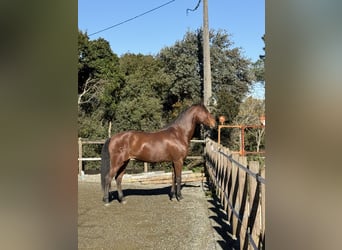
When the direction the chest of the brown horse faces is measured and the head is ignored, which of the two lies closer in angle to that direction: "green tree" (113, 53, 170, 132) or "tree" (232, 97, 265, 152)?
the tree

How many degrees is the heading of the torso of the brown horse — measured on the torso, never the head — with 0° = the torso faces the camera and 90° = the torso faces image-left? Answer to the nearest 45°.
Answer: approximately 270°
